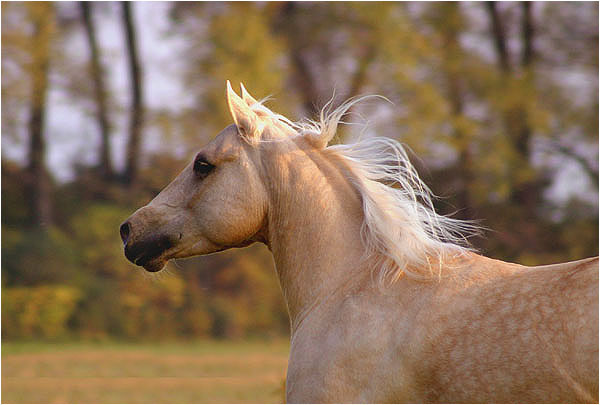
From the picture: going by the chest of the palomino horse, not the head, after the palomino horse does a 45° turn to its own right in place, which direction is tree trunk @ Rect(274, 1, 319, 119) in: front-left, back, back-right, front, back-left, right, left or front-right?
front-right

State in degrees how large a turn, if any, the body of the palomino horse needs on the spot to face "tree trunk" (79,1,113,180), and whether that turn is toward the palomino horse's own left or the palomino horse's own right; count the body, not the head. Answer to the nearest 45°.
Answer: approximately 45° to the palomino horse's own right

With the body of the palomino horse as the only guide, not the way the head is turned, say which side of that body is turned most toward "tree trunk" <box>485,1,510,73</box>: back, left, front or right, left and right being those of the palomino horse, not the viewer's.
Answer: right

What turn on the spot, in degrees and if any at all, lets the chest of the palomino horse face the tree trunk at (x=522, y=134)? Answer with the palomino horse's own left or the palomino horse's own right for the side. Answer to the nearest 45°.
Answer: approximately 90° to the palomino horse's own right

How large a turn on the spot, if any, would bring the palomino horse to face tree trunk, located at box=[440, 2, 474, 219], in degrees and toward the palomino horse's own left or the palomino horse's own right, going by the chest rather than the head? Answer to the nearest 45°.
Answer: approximately 90° to the palomino horse's own right

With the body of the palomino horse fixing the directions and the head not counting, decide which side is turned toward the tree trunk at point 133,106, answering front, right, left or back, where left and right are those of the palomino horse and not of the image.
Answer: right

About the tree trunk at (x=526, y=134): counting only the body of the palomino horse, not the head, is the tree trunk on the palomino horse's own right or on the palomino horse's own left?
on the palomino horse's own right

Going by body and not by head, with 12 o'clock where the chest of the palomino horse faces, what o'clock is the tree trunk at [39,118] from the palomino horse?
The tree trunk is roughly at 2 o'clock from the palomino horse.

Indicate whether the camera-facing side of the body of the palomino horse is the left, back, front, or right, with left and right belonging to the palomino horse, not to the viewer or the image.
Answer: left
